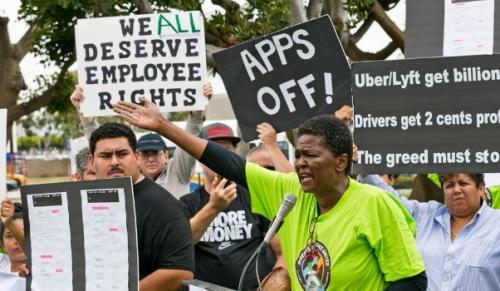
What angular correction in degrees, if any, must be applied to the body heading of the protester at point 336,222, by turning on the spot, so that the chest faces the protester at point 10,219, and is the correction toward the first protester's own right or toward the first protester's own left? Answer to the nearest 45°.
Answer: approximately 90° to the first protester's own right

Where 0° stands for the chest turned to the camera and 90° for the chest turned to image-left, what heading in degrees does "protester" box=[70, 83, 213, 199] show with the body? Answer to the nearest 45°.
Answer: approximately 0°

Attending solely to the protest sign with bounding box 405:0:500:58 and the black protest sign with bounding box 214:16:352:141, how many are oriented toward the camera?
2

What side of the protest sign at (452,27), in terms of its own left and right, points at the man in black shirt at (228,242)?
right
